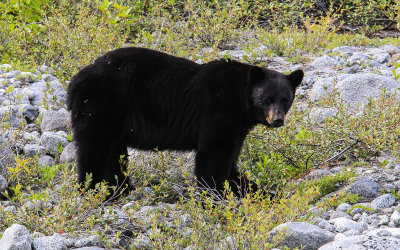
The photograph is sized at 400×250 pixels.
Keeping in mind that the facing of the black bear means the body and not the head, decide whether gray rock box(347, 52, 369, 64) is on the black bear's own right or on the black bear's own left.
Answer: on the black bear's own left

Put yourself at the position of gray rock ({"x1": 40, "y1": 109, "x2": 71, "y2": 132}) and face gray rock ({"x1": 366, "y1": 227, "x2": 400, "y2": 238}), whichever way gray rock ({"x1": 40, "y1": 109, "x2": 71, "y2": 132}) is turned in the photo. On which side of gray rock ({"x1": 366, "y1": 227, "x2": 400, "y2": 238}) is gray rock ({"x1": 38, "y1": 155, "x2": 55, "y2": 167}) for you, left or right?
right

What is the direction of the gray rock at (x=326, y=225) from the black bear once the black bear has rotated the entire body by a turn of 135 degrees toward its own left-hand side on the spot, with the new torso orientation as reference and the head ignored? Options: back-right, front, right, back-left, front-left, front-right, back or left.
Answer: back

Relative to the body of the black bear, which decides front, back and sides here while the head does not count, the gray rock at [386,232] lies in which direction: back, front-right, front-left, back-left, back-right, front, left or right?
front-right

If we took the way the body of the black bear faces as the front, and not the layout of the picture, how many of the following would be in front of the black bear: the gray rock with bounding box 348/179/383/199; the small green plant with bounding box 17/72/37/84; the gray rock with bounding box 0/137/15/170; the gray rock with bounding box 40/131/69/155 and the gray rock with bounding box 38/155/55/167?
1

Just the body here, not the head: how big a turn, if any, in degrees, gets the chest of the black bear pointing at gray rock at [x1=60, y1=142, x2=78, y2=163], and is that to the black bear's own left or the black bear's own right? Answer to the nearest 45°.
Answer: approximately 135° to the black bear's own left

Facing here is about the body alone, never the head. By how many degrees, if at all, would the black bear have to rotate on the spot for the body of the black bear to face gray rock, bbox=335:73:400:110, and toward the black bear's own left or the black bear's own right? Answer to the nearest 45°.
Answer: approximately 45° to the black bear's own left

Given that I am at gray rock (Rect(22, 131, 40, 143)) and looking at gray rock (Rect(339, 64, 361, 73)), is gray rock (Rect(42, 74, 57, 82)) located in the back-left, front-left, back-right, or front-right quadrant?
front-left

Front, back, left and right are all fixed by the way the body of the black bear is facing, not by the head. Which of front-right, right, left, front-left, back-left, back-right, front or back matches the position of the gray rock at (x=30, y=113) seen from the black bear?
back-left

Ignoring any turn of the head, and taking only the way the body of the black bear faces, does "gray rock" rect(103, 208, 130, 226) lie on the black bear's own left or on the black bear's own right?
on the black bear's own right

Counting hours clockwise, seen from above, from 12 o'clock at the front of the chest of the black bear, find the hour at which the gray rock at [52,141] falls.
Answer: The gray rock is roughly at 7 o'clock from the black bear.

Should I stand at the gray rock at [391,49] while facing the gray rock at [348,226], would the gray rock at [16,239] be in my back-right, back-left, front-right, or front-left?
front-right

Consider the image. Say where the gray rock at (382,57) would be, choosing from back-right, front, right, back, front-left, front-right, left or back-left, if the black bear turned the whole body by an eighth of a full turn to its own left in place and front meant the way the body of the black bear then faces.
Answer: front

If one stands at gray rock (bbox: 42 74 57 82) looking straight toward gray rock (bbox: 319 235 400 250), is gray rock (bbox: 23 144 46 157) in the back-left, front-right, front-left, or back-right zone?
front-right

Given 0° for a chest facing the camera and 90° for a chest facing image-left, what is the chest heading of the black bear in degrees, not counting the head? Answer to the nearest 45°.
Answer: approximately 270°

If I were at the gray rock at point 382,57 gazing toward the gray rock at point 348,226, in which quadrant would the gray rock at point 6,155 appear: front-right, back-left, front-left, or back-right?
front-right

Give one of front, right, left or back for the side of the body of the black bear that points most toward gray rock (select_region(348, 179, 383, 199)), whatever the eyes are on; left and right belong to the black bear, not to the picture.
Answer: front

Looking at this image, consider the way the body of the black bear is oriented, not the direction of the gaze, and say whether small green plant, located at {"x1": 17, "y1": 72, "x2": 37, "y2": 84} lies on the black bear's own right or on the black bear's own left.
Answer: on the black bear's own left

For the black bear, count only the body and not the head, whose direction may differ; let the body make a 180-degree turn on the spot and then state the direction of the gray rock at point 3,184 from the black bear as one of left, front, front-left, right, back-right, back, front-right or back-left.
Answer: front
